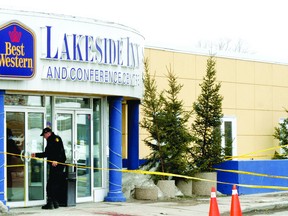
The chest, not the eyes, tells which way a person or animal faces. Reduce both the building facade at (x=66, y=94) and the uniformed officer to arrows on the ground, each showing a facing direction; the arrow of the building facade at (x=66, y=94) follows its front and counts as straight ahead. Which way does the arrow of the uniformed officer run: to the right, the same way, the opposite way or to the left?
to the right

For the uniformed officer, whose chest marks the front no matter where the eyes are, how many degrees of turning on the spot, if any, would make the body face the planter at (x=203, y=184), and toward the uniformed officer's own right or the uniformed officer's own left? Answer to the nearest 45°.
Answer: approximately 135° to the uniformed officer's own right

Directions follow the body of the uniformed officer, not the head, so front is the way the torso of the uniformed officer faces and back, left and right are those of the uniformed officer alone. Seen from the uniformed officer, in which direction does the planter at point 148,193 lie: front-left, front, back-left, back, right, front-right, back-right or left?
back-right

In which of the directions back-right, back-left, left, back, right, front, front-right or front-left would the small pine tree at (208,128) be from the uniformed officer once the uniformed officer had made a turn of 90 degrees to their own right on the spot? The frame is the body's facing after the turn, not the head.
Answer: front-right

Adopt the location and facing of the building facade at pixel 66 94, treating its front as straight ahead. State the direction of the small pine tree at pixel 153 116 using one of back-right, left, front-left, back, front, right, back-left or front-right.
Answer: back-left

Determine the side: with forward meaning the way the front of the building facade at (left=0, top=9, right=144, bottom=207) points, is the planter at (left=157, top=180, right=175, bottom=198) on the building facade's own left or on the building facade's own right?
on the building facade's own left

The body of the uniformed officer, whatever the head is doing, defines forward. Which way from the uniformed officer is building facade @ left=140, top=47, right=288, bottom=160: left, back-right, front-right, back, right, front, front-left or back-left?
back-right

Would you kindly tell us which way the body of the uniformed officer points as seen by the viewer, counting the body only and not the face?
to the viewer's left

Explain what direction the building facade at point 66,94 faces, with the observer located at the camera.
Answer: facing the viewer

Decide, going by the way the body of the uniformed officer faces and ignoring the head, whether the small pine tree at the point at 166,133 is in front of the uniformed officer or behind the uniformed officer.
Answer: behind

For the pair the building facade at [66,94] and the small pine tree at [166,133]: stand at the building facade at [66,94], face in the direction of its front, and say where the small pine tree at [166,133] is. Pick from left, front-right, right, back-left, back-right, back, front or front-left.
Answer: back-left
